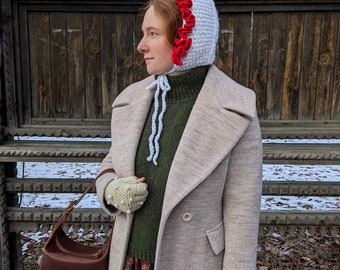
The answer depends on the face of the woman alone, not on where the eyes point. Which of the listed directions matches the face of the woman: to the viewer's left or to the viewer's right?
to the viewer's left

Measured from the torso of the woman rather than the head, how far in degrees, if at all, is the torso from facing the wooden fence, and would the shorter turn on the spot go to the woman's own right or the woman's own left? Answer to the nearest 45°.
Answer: approximately 135° to the woman's own right

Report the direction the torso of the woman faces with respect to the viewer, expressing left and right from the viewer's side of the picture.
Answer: facing the viewer and to the left of the viewer
